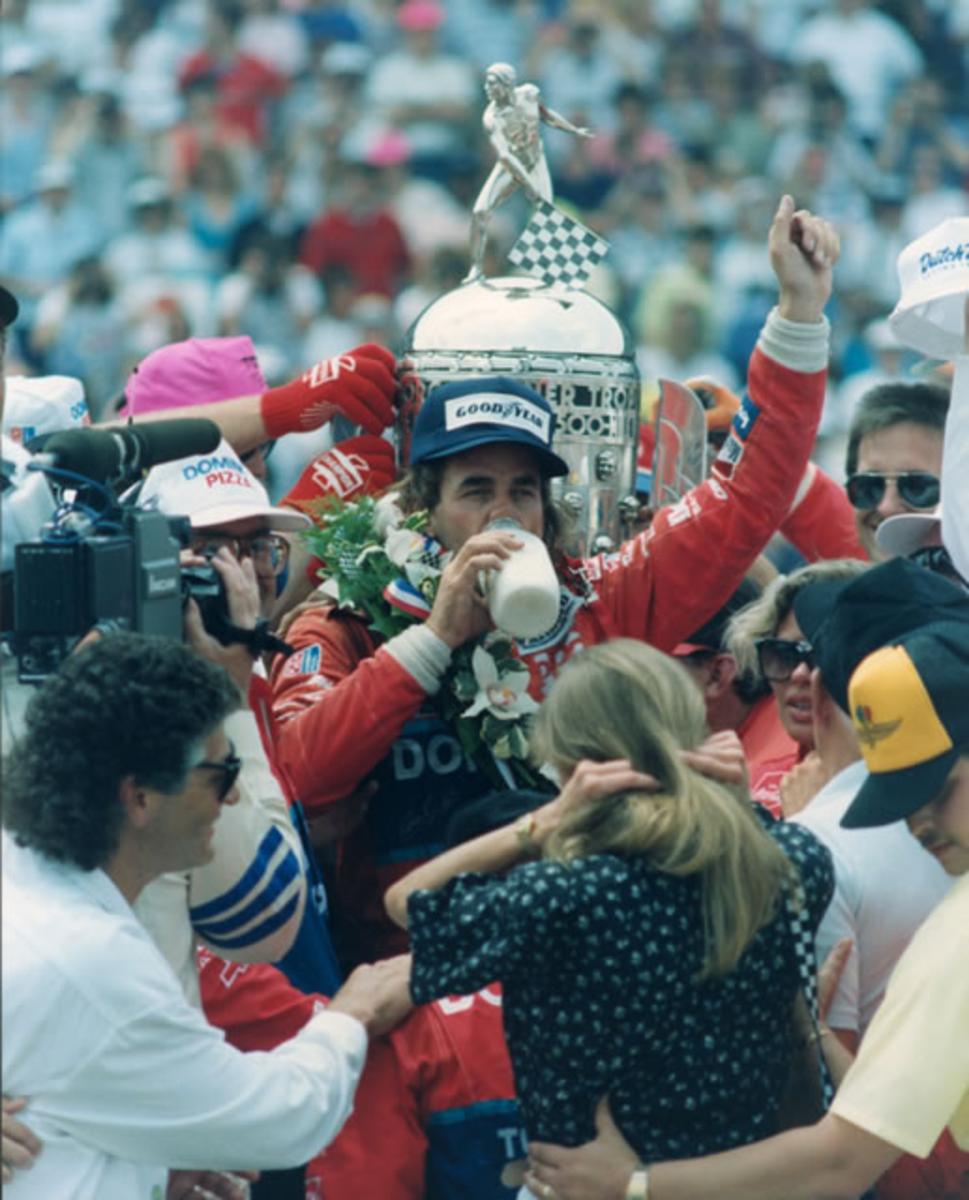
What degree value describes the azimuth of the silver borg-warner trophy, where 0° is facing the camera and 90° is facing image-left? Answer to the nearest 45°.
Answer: approximately 0°

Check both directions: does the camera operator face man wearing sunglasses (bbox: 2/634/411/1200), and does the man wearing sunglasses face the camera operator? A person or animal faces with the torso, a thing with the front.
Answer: no

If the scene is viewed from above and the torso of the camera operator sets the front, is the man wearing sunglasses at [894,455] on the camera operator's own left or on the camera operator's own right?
on the camera operator's own left

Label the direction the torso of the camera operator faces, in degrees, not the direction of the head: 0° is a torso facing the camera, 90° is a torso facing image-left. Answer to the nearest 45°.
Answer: approximately 315°

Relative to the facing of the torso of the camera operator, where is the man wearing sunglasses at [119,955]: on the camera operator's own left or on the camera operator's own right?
on the camera operator's own right

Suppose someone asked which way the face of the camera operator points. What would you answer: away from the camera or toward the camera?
toward the camera

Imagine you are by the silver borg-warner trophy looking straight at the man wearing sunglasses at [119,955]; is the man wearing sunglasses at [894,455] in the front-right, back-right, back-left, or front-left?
back-left

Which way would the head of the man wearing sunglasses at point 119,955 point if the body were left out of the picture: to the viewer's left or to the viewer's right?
to the viewer's right

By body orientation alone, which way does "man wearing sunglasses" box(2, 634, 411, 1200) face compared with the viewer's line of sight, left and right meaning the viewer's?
facing to the right of the viewer

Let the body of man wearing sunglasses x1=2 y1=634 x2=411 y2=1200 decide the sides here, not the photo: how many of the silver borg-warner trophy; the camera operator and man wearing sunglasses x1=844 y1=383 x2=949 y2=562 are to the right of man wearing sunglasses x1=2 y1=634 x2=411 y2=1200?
0
